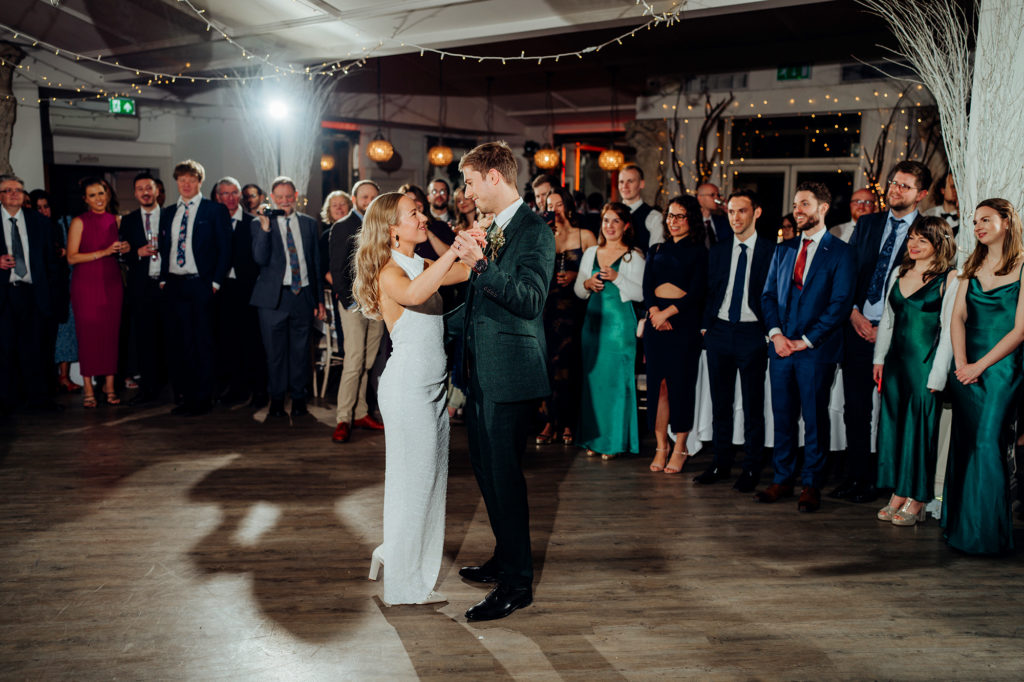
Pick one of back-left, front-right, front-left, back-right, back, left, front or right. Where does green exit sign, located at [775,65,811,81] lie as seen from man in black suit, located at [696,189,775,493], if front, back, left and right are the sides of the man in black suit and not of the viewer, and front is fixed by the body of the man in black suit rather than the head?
back-right

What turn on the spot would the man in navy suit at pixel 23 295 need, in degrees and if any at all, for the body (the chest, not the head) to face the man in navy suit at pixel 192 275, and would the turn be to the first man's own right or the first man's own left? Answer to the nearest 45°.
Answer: approximately 45° to the first man's own left

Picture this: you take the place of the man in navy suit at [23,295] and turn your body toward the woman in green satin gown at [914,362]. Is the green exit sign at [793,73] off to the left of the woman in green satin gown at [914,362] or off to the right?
left

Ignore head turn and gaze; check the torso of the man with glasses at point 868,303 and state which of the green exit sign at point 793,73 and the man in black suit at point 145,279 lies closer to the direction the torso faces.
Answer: the man in black suit

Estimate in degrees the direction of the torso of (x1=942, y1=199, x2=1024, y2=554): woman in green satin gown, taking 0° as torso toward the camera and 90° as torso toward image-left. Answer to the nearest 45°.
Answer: approximately 45°

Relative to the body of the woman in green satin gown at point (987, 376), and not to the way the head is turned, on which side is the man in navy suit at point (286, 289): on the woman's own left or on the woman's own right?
on the woman's own right

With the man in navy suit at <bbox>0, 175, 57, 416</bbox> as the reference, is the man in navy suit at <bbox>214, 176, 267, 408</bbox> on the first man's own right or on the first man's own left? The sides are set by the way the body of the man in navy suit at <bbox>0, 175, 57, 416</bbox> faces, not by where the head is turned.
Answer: on the first man's own left

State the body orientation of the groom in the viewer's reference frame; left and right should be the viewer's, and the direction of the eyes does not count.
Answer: facing to the left of the viewer

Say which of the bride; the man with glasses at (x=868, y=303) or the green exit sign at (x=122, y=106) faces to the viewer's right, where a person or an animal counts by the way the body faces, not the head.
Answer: the bride

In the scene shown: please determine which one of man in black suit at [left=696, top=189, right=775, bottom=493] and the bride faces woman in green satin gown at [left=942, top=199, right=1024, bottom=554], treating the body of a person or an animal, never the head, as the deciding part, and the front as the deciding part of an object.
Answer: the bride

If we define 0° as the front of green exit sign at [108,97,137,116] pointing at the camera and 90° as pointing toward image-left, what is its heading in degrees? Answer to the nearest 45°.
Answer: approximately 0°

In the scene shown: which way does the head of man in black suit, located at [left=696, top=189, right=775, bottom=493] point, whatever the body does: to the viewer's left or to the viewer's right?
to the viewer's left

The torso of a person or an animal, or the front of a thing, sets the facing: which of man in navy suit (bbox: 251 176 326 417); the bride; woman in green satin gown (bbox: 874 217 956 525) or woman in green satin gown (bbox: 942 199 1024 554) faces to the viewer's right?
the bride

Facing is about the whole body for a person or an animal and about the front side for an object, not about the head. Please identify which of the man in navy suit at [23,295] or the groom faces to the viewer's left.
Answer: the groom

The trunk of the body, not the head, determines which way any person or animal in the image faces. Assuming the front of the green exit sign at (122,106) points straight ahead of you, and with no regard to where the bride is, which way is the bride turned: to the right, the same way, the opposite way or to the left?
to the left
